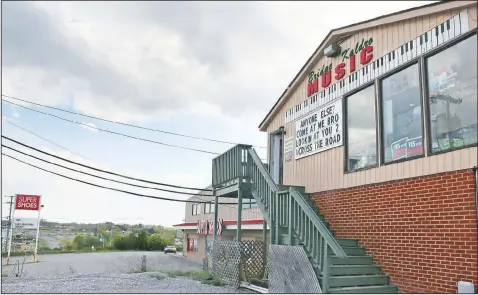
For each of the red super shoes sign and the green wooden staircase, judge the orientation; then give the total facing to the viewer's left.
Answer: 0

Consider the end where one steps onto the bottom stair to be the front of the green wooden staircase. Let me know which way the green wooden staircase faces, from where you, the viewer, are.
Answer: facing the viewer and to the right of the viewer

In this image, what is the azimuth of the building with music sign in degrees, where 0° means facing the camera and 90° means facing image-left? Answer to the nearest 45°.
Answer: approximately 45°

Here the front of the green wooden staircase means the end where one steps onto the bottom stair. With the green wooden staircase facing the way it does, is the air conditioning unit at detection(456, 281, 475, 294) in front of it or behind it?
in front

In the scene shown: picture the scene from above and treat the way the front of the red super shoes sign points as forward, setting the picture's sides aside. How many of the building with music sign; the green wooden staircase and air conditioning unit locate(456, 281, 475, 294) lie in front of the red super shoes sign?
3

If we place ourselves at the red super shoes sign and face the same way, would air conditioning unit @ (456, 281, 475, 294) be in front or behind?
in front

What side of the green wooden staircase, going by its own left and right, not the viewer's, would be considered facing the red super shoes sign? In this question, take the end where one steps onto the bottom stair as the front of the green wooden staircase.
back

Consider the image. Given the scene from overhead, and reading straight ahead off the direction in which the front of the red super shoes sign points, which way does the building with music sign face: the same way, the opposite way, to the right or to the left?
to the right

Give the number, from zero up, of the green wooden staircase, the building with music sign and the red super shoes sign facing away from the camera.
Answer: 0

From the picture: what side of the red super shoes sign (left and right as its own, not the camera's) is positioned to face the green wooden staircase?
front

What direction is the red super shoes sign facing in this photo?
toward the camera

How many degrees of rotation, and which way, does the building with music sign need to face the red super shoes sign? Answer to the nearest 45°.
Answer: approximately 90° to its right
